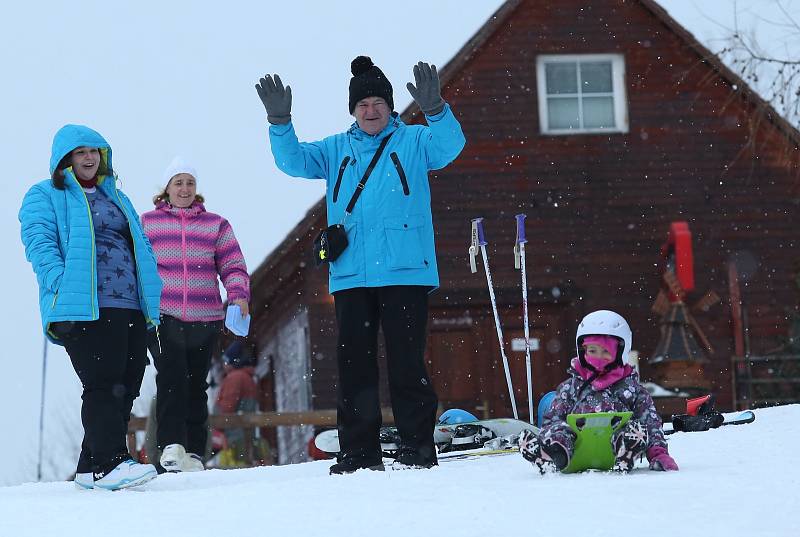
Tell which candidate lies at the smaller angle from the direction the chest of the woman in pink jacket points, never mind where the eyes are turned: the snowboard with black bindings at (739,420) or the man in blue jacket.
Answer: the man in blue jacket

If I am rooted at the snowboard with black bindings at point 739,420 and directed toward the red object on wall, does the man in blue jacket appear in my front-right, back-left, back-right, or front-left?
back-left

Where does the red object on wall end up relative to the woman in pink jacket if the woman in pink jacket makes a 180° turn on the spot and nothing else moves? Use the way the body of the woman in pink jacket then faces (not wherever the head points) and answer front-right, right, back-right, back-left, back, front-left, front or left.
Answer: front-right

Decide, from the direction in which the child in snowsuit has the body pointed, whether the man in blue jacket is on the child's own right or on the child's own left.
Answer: on the child's own right

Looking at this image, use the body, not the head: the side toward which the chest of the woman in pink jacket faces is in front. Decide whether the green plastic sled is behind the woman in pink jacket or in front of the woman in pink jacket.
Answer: in front

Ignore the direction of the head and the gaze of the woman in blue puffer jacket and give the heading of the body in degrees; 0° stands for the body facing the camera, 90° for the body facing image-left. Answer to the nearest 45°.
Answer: approximately 315°

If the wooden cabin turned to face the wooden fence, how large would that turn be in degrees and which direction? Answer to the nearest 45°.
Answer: approximately 45° to its right

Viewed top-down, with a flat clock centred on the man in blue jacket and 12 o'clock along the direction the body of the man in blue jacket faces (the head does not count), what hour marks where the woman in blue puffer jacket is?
The woman in blue puffer jacket is roughly at 3 o'clock from the man in blue jacket.

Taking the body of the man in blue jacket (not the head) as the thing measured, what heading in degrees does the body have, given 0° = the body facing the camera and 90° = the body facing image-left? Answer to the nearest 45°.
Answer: approximately 0°

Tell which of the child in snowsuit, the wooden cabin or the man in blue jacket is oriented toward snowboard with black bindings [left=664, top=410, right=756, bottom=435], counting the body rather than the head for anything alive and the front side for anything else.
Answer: the wooden cabin
